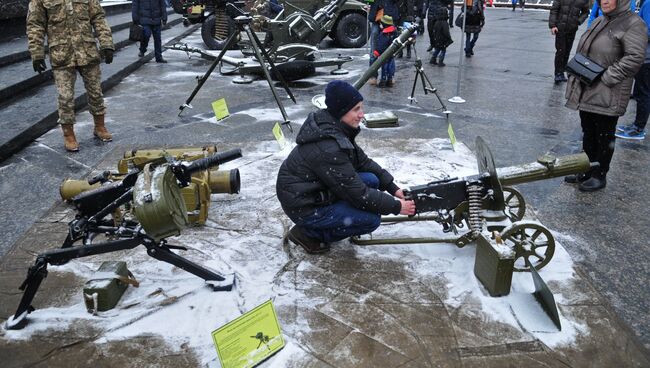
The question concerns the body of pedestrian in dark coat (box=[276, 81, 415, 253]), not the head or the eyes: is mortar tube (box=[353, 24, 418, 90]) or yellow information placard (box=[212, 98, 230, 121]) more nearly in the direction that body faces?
the mortar tube

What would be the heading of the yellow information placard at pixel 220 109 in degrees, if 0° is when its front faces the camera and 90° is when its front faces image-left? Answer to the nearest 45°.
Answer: approximately 0°

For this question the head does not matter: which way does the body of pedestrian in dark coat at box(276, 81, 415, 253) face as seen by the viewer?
to the viewer's right

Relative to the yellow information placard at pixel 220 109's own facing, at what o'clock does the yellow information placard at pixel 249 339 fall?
the yellow information placard at pixel 249 339 is roughly at 12 o'clock from the yellow information placard at pixel 220 109.

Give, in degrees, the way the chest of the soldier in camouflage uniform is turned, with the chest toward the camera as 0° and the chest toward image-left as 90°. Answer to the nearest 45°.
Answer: approximately 0°

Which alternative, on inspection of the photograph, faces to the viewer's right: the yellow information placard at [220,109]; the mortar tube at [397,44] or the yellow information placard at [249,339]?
the mortar tube

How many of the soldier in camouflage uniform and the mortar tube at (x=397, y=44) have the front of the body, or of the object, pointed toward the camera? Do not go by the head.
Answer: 1
